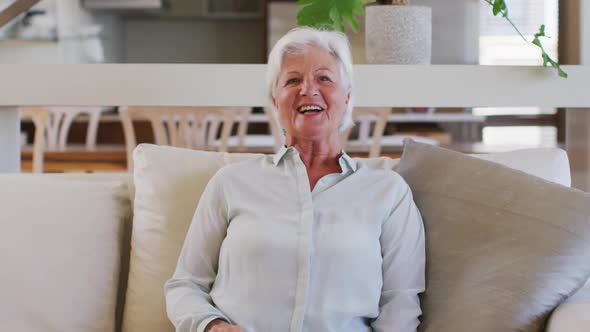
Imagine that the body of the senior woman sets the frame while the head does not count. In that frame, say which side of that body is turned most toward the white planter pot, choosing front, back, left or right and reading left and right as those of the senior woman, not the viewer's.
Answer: back

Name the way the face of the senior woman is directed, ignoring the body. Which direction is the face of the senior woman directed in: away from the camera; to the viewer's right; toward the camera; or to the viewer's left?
toward the camera

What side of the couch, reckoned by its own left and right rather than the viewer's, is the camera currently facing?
front

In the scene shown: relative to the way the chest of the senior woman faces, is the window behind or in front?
behind

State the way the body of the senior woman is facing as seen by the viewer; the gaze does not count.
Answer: toward the camera
